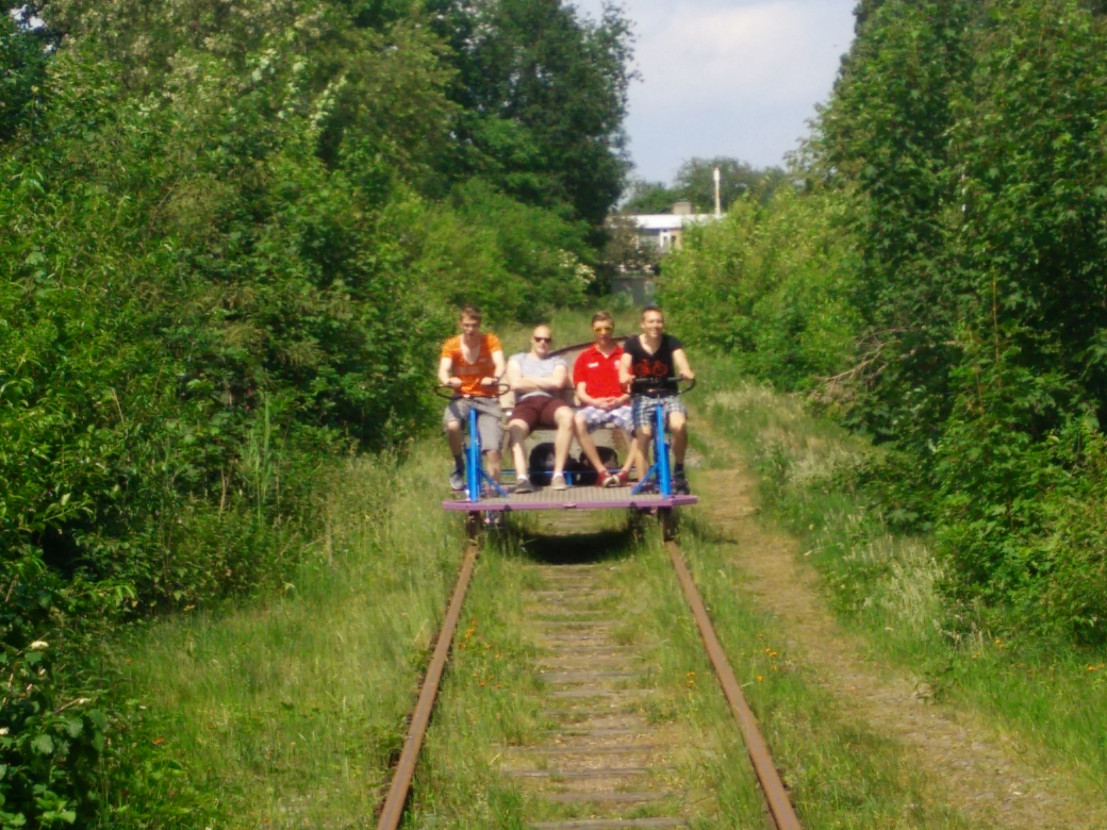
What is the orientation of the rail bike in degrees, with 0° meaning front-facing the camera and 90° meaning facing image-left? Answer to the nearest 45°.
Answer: approximately 0°

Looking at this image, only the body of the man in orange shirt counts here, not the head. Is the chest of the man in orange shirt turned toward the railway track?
yes

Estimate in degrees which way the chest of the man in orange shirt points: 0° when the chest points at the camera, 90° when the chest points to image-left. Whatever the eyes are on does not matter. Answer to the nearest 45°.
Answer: approximately 0°

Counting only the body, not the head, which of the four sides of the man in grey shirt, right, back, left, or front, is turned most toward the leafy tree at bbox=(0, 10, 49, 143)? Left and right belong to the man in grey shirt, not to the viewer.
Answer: right

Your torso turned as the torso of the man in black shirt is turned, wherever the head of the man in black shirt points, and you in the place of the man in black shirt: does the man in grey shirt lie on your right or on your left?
on your right
